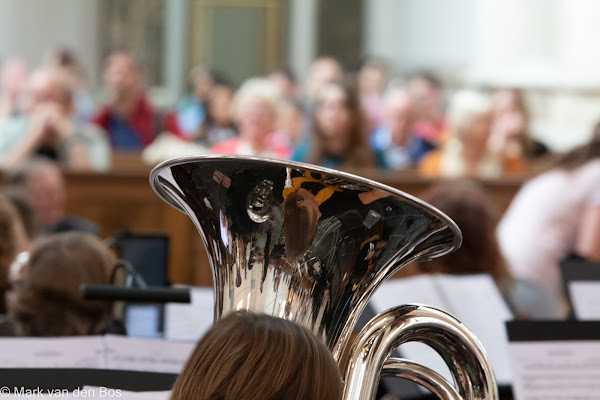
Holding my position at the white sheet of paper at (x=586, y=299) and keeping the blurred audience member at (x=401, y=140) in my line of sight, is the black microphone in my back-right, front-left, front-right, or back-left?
back-left

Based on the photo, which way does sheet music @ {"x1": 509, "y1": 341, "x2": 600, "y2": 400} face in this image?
toward the camera

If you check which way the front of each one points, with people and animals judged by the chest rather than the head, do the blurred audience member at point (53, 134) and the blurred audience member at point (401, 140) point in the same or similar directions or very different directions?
same or similar directions

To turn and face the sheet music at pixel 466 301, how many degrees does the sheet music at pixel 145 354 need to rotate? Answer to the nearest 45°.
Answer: approximately 135° to its left

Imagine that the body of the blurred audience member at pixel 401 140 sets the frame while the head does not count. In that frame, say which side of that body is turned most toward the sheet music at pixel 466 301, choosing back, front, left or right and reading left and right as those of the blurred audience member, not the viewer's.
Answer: front

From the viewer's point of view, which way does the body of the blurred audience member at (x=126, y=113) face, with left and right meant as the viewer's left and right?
facing the viewer

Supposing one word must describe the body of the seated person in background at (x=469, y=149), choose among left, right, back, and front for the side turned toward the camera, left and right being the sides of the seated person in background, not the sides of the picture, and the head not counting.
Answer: front

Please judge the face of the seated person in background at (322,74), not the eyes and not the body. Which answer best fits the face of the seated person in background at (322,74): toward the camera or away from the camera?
toward the camera

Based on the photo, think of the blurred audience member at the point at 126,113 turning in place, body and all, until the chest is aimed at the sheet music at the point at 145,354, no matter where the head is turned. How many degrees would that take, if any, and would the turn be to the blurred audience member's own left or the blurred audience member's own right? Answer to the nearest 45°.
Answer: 0° — they already face it

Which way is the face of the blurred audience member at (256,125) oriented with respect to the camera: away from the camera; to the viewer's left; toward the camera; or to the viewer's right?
toward the camera

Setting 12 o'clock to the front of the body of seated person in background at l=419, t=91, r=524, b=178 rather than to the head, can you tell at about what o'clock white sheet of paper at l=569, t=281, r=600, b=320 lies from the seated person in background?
The white sheet of paper is roughly at 12 o'clock from the seated person in background.

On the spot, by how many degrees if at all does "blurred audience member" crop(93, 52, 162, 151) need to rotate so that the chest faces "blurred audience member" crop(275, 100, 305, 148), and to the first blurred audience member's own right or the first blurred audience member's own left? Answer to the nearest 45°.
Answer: approximately 90° to the first blurred audience member's own left

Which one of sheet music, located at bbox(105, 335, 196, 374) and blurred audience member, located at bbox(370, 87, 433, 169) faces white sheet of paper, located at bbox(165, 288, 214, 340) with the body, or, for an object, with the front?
the blurred audience member

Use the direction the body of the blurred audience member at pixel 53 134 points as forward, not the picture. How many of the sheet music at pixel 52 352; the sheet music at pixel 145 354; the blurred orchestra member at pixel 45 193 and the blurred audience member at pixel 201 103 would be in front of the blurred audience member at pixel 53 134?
3
